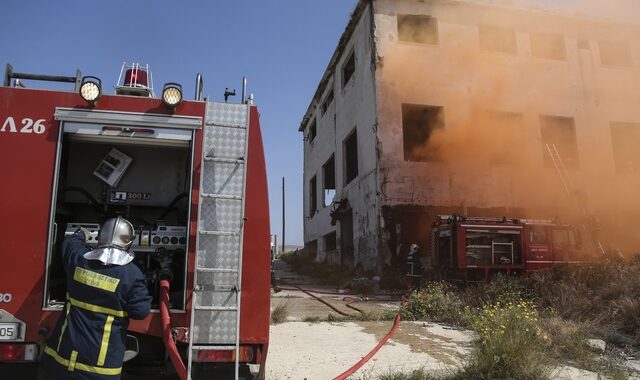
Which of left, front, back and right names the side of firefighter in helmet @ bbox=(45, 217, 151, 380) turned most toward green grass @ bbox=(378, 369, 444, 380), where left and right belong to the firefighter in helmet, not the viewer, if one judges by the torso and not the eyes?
right

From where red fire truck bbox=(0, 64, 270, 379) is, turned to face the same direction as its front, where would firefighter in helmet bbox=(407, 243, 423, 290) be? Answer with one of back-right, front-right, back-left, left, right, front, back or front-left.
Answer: front-right

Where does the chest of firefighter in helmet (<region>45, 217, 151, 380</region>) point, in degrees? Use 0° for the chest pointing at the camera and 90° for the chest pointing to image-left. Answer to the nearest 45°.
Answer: approximately 180°

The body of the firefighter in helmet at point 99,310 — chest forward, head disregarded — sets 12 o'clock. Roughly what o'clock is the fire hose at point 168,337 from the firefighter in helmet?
The fire hose is roughly at 2 o'clock from the firefighter in helmet.

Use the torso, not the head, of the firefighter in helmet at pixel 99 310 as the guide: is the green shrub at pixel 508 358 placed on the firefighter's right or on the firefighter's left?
on the firefighter's right

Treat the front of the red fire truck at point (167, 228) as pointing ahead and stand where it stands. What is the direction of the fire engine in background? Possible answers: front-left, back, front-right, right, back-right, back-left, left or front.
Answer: front-right

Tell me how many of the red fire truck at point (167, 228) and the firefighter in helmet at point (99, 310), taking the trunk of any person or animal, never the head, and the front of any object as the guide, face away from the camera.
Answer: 2

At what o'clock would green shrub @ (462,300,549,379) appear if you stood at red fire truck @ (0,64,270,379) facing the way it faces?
The green shrub is roughly at 3 o'clock from the red fire truck.

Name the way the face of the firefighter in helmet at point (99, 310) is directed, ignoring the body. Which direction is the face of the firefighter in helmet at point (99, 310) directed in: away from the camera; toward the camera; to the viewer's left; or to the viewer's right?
away from the camera

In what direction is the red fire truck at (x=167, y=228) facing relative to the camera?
away from the camera

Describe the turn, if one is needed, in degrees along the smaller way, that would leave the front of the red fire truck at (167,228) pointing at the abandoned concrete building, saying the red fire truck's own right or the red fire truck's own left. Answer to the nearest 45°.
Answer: approximately 45° to the red fire truck's own right

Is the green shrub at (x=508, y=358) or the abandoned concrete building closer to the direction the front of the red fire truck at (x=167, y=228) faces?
the abandoned concrete building

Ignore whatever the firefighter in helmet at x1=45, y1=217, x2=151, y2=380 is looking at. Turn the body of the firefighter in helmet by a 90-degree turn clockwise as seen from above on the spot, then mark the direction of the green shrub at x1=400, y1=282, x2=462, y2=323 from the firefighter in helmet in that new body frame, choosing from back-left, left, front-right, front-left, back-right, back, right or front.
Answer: front-left
